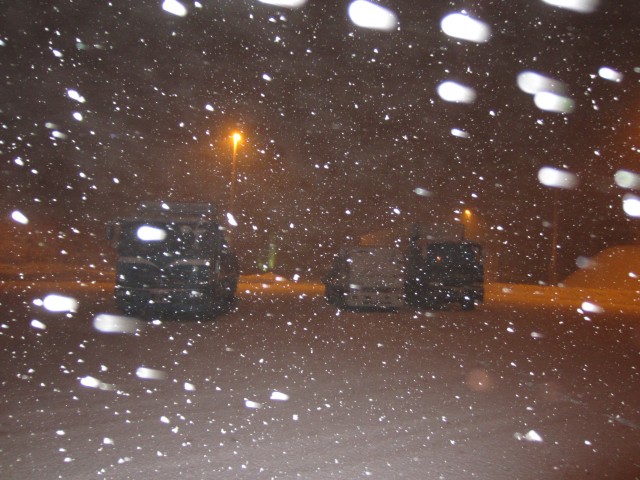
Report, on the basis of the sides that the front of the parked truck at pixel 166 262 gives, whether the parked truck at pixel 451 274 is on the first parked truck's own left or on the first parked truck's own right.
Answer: on the first parked truck's own left

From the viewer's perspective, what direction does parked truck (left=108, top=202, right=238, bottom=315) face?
toward the camera

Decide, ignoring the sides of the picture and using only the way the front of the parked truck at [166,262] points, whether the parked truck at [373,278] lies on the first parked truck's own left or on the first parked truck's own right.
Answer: on the first parked truck's own left

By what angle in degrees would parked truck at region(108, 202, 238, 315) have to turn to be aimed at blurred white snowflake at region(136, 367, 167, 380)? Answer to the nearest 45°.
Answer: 0° — it already faces it
